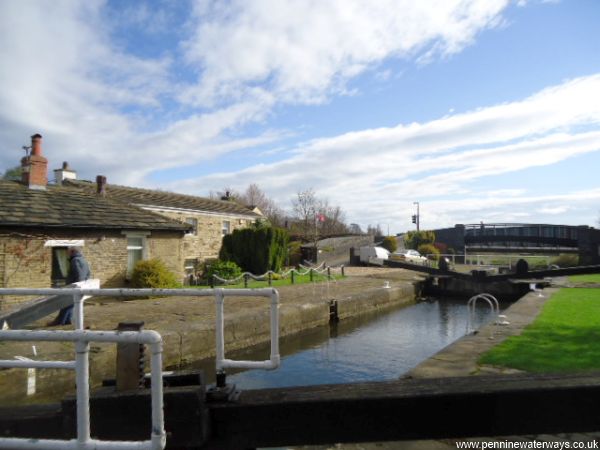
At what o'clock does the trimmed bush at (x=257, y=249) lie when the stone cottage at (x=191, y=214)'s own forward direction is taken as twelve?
The trimmed bush is roughly at 10 o'clock from the stone cottage.

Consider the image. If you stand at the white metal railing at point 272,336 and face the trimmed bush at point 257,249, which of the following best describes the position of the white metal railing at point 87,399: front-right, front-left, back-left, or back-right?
back-left

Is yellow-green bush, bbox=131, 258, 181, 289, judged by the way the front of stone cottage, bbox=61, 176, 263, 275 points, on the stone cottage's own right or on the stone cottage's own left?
on the stone cottage's own right

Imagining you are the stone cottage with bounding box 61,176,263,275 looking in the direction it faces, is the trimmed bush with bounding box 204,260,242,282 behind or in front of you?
in front

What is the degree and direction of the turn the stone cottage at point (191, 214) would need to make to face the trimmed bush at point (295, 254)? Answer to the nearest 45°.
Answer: approximately 90° to its left

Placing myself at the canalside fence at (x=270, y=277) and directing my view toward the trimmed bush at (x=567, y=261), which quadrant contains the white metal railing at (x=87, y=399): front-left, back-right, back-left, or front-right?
back-right

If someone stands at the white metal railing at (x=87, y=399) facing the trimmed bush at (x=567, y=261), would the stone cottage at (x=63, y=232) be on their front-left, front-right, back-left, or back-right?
front-left

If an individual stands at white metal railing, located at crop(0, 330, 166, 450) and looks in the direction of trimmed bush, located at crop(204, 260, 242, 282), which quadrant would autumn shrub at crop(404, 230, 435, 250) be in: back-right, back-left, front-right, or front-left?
front-right

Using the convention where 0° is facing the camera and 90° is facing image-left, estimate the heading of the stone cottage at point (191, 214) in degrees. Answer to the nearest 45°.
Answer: approximately 315°

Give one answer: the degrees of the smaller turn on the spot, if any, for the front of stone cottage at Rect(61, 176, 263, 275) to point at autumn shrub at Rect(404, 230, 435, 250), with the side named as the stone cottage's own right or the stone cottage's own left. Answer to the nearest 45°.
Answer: approximately 90° to the stone cottage's own left

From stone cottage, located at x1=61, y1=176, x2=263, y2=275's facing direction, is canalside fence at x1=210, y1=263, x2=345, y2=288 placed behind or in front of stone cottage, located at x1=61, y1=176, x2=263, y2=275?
in front
